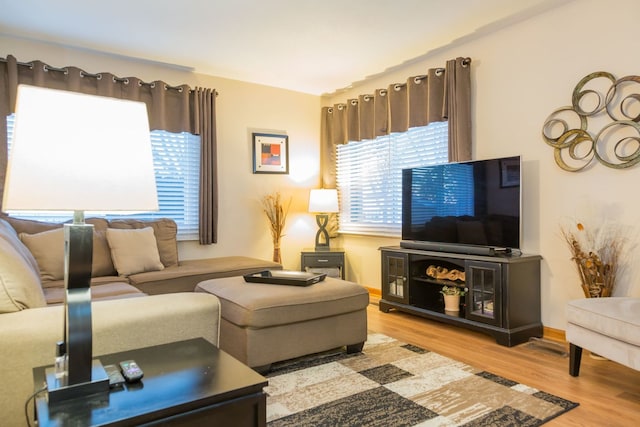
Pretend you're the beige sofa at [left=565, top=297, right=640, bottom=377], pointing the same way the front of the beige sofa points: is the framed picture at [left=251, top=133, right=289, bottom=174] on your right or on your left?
on your right

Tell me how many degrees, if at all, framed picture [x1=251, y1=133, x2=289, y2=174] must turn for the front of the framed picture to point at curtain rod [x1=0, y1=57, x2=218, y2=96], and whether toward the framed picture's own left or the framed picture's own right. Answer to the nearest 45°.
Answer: approximately 90° to the framed picture's own right

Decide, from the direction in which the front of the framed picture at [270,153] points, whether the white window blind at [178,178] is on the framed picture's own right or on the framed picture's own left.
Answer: on the framed picture's own right

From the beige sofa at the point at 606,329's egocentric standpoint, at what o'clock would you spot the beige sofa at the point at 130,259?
the beige sofa at the point at 130,259 is roughly at 1 o'clock from the beige sofa at the point at 606,329.
